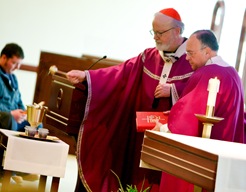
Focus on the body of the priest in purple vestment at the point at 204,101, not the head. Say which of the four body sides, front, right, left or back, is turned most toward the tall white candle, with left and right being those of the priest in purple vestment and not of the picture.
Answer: left

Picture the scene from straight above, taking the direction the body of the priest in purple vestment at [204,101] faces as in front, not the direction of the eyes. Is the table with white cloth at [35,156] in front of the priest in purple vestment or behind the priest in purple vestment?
in front

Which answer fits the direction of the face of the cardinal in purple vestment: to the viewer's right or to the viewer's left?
to the viewer's left

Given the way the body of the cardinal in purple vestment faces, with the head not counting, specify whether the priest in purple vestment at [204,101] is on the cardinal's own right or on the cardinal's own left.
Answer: on the cardinal's own left

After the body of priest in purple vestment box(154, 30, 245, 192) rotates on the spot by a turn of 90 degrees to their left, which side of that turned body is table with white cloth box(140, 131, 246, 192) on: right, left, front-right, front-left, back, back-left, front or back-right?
front

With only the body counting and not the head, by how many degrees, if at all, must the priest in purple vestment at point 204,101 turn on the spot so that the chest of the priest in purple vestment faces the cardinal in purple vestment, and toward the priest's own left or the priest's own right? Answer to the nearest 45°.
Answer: approximately 45° to the priest's own right

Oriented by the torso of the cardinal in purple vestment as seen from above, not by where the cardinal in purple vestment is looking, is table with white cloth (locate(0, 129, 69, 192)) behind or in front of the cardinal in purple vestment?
in front

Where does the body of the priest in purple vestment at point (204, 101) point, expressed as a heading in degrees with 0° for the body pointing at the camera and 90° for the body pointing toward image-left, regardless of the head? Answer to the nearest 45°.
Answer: approximately 90°

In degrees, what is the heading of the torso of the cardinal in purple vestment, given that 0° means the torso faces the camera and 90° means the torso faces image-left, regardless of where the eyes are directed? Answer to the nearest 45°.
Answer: approximately 45°
